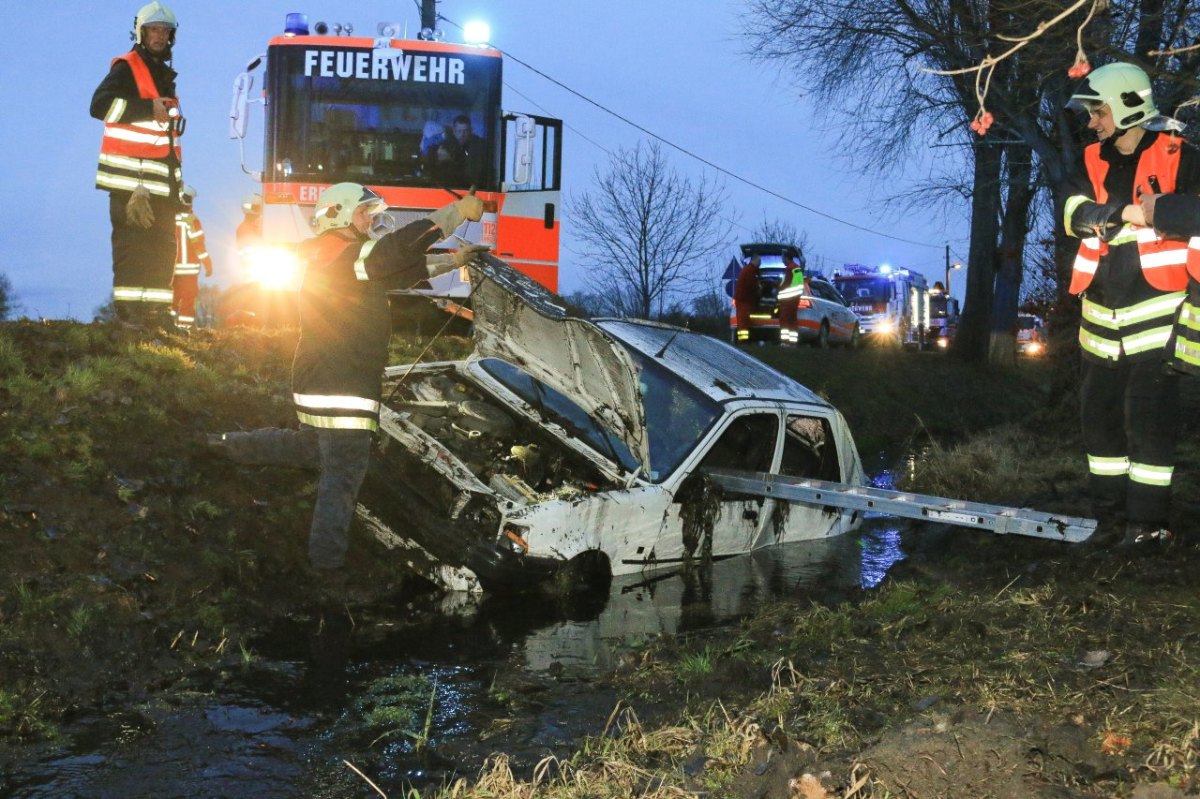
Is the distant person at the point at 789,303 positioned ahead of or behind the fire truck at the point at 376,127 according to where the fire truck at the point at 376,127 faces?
behind

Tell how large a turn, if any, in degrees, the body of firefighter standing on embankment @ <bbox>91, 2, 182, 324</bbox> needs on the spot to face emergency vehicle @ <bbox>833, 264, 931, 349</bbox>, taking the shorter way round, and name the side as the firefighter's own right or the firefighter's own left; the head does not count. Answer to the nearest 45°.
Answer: approximately 90° to the firefighter's own left

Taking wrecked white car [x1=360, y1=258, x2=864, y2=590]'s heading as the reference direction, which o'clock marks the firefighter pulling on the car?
The firefighter pulling on the car is roughly at 12 o'clock from the wrecked white car.

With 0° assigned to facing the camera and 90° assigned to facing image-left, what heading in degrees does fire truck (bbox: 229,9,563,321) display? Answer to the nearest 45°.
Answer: approximately 0°

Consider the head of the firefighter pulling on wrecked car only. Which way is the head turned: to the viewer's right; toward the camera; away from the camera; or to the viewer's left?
to the viewer's right

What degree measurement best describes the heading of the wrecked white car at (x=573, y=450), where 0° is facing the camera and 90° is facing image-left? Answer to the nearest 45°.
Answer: approximately 45°

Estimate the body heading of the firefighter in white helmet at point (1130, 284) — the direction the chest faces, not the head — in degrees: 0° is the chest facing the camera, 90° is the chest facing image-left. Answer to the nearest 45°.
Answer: approximately 45°

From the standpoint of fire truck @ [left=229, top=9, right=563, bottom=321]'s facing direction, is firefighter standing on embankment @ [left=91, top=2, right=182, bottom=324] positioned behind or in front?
in front

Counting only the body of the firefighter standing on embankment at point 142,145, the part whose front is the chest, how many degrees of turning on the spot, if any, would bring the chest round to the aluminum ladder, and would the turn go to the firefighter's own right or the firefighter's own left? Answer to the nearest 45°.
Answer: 0° — they already face it

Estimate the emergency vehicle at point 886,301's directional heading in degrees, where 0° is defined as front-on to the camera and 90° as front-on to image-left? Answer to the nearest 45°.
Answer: approximately 45°

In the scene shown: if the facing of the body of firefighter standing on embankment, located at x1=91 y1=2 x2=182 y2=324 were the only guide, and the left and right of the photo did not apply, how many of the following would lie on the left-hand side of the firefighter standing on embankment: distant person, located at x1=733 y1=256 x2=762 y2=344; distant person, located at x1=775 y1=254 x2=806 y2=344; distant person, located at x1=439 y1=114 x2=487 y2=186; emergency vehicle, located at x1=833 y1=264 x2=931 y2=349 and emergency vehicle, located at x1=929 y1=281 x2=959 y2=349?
5
